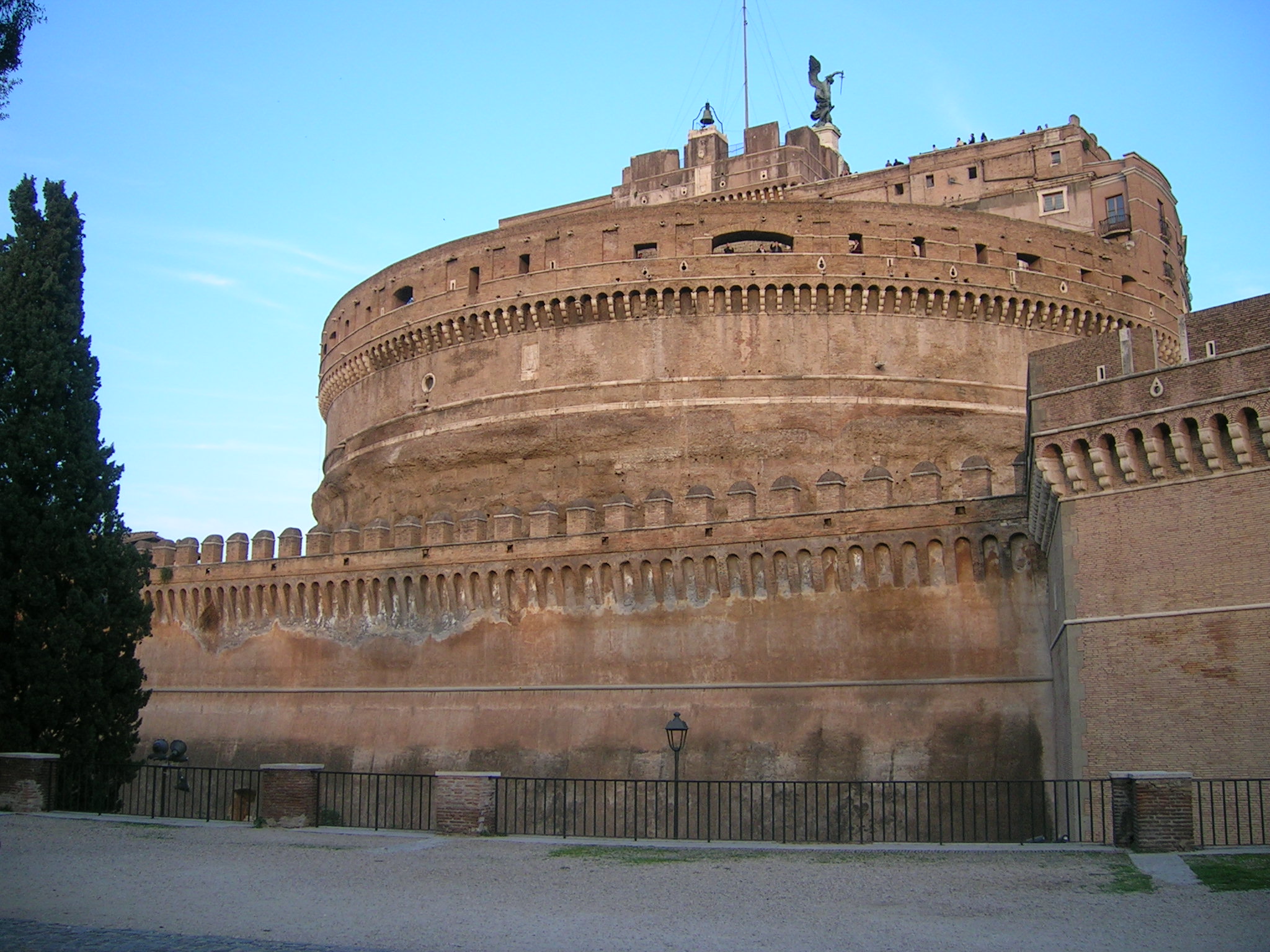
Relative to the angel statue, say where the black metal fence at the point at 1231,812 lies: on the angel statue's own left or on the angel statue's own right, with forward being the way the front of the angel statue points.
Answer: on the angel statue's own right

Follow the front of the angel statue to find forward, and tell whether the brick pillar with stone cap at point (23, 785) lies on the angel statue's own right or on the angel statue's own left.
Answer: on the angel statue's own right

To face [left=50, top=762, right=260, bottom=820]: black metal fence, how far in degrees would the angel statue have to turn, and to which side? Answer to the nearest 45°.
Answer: approximately 135° to its right

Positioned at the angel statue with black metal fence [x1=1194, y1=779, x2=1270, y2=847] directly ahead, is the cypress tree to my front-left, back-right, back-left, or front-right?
front-right

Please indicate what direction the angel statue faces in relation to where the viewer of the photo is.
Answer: facing to the right of the viewer

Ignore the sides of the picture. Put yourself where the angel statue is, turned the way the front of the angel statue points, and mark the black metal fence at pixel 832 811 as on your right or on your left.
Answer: on your right
